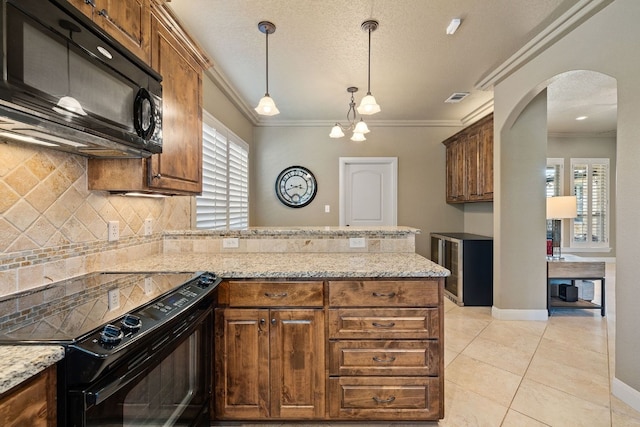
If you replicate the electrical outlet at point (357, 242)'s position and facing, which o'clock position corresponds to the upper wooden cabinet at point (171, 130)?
The upper wooden cabinet is roughly at 2 o'clock from the electrical outlet.

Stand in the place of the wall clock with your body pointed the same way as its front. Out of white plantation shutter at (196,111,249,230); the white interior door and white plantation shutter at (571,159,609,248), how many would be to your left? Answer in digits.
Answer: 2

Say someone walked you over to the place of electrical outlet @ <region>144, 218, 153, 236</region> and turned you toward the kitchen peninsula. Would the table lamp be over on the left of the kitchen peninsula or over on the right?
left

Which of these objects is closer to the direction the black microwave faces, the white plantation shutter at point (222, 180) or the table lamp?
the table lamp

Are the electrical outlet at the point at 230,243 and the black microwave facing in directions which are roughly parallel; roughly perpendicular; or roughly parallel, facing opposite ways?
roughly perpendicular

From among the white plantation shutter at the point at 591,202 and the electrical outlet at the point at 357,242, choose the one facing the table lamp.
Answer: the white plantation shutter

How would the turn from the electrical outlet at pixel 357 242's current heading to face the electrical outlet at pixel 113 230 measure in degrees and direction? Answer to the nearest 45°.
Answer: approximately 45° to its right

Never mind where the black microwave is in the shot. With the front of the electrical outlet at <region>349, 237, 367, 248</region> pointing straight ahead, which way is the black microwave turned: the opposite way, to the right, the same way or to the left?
to the left
